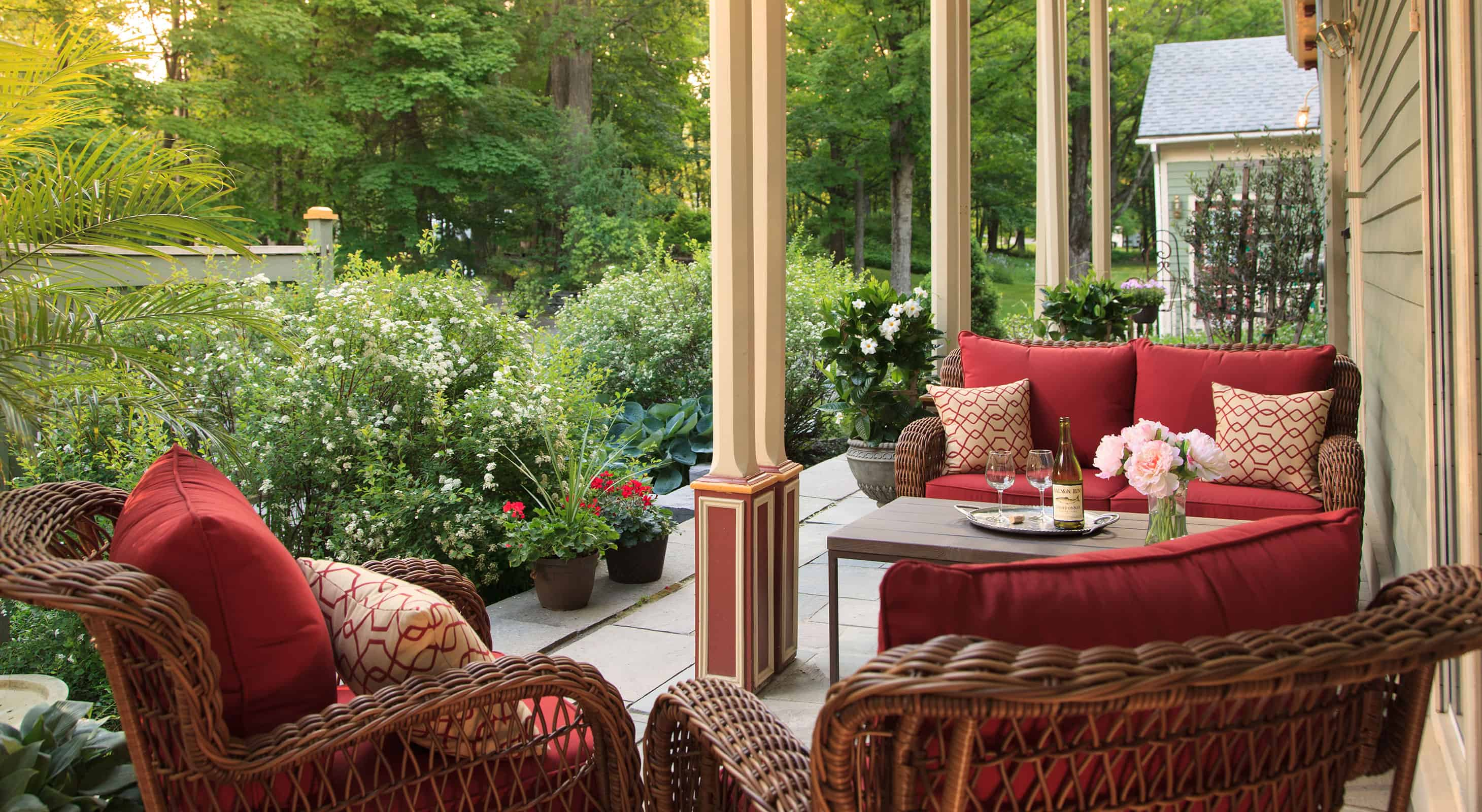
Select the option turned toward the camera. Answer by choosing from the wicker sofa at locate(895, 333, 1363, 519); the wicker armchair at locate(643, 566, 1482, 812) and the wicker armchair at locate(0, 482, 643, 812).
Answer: the wicker sofa

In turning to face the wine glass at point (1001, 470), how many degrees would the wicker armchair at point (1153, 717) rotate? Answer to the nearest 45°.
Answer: approximately 45° to its right

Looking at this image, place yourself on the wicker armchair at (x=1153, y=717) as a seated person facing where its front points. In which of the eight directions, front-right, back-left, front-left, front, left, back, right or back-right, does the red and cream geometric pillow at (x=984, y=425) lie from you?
front-right

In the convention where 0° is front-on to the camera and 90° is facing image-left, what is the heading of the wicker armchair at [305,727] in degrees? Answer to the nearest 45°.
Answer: approximately 225°

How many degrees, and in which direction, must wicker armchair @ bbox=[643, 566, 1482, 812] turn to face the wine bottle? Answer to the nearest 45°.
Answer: approximately 45° to its right

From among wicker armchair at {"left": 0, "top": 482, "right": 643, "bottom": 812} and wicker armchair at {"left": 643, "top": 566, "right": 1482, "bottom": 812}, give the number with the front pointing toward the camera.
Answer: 0

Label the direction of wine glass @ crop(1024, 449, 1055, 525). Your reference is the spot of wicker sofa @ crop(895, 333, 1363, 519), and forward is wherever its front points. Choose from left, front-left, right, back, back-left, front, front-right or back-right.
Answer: front

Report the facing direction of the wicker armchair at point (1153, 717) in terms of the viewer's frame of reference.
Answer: facing away from the viewer and to the left of the viewer

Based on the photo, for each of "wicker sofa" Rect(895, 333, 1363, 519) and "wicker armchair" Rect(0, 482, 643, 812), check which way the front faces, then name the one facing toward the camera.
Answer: the wicker sofa
